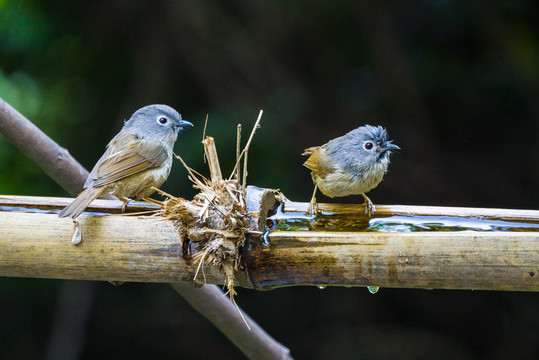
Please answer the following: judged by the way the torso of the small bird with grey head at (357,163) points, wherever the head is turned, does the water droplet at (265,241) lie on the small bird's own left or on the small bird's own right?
on the small bird's own right

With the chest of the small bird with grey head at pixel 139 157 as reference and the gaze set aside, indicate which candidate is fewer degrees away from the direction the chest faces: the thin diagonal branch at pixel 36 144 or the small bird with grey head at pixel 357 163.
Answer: the small bird with grey head

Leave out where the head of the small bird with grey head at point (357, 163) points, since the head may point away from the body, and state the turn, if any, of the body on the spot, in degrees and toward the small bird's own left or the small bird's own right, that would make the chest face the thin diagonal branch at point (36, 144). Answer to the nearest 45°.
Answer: approximately 135° to the small bird's own right

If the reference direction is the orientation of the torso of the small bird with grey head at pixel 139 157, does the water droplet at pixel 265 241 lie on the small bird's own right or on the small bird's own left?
on the small bird's own right

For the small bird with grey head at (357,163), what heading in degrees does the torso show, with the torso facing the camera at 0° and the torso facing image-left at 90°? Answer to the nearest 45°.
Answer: approximately 315°

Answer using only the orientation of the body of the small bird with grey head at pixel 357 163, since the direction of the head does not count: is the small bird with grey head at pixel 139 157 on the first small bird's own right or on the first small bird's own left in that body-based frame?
on the first small bird's own right

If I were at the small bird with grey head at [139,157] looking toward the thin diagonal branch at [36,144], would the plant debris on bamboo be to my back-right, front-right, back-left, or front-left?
back-right

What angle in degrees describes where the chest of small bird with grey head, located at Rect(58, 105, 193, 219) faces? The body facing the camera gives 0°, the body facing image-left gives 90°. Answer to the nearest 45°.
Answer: approximately 270°
